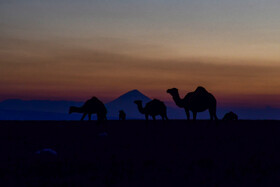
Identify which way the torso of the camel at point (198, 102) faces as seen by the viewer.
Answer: to the viewer's left

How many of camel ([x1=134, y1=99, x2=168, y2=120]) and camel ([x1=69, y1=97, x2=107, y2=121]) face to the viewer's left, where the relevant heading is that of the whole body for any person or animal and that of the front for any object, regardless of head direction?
2

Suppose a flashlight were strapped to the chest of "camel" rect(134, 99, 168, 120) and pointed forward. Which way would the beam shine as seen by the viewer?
to the viewer's left

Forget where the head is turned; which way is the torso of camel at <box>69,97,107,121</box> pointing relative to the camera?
to the viewer's left
